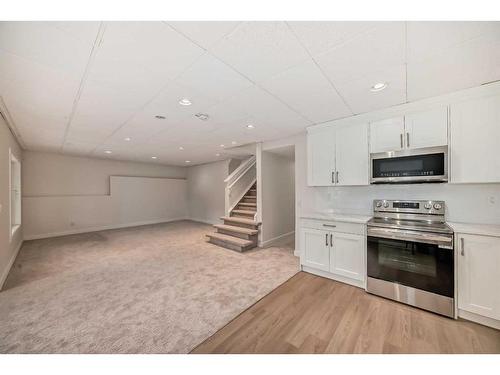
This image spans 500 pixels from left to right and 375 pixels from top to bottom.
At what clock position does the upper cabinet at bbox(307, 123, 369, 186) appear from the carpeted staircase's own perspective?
The upper cabinet is roughly at 9 o'clock from the carpeted staircase.

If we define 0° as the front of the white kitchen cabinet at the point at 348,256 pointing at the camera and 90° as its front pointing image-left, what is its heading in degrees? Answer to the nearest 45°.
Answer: approximately 45°

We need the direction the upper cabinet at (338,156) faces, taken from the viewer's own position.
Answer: facing the viewer and to the left of the viewer

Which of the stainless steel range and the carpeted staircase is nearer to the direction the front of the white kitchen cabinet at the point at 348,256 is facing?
the carpeted staircase

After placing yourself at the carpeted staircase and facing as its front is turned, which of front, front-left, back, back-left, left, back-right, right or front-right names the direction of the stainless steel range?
left

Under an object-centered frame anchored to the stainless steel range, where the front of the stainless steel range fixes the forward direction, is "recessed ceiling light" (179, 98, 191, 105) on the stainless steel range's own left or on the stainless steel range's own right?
on the stainless steel range's own right

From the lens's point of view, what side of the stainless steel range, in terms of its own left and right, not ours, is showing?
front

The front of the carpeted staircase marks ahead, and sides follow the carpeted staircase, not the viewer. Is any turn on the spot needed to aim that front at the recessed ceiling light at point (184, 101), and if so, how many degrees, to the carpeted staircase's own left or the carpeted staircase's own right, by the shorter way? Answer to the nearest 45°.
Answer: approximately 45° to the carpeted staircase's own left

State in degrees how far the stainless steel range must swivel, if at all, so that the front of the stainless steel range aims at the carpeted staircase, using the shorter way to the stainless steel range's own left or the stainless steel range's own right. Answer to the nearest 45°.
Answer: approximately 90° to the stainless steel range's own right

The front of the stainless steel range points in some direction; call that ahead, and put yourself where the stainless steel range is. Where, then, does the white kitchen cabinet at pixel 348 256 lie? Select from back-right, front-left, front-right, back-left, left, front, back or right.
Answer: right

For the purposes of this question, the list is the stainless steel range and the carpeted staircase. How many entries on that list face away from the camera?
0

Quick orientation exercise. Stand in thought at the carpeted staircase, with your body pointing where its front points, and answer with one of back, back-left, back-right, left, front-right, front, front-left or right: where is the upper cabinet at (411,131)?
left
